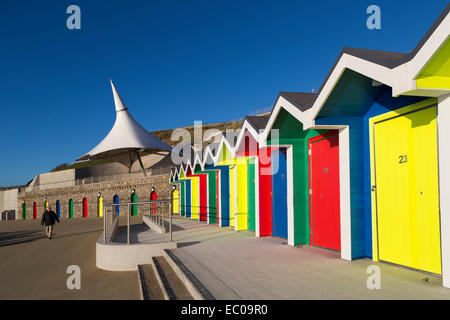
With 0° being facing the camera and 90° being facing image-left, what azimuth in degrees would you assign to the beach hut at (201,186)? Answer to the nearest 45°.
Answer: approximately 45°

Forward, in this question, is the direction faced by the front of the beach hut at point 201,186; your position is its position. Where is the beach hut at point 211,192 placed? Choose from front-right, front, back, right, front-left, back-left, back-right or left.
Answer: front-left

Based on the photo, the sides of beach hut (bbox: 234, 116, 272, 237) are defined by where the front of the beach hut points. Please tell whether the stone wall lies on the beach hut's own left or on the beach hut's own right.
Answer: on the beach hut's own right

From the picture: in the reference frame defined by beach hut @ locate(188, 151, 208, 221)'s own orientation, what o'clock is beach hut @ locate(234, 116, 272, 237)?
beach hut @ locate(234, 116, 272, 237) is roughly at 10 o'clock from beach hut @ locate(188, 151, 208, 221).

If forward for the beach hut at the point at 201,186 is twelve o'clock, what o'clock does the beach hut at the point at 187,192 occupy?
the beach hut at the point at 187,192 is roughly at 4 o'clock from the beach hut at the point at 201,186.

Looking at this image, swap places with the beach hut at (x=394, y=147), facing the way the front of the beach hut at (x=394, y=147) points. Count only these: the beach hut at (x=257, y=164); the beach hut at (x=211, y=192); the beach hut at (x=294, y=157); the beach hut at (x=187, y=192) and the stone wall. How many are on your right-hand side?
5

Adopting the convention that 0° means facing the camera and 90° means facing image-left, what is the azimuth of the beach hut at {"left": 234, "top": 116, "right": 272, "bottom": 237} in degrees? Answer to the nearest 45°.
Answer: approximately 45°

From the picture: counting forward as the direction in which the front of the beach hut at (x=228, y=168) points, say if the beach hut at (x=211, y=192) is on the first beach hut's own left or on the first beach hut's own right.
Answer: on the first beach hut's own right

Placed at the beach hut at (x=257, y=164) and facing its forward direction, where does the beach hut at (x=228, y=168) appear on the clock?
the beach hut at (x=228, y=168) is roughly at 4 o'clock from the beach hut at (x=257, y=164).
